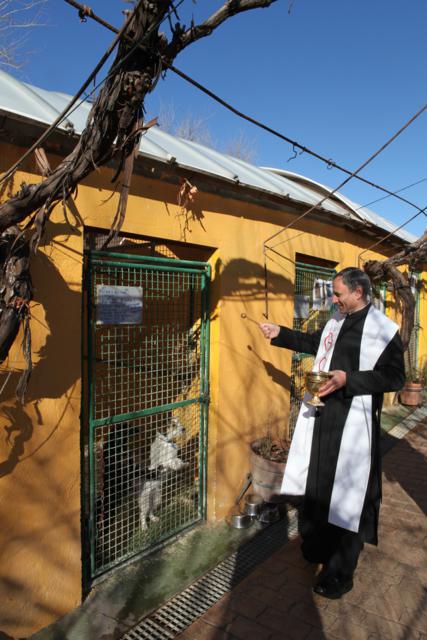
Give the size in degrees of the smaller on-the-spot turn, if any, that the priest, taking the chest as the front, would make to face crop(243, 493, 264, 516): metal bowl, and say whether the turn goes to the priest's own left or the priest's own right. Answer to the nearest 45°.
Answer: approximately 90° to the priest's own right

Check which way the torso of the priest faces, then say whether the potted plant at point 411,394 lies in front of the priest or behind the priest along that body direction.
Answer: behind

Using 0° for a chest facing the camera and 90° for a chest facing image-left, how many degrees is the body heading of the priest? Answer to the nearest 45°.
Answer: approximately 45°

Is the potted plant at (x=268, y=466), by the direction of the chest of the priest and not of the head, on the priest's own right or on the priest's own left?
on the priest's own right

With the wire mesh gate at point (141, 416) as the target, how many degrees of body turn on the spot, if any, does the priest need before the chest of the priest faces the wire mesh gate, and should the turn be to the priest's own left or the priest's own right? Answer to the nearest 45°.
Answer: approximately 45° to the priest's own right

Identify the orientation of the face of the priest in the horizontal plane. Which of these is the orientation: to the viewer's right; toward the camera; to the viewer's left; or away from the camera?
to the viewer's left

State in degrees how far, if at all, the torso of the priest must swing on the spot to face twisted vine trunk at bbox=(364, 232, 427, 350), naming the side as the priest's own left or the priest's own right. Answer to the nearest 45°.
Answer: approximately 135° to the priest's own right

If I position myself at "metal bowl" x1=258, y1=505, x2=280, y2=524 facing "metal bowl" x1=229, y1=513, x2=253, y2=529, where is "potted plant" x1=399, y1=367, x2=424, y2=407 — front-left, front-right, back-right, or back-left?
back-right

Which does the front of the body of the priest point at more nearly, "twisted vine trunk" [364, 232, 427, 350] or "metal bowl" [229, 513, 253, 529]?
the metal bowl

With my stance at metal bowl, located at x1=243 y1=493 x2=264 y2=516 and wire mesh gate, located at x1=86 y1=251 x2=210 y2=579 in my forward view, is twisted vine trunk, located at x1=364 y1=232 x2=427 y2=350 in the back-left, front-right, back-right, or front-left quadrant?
back-right
